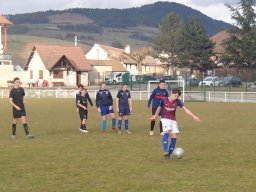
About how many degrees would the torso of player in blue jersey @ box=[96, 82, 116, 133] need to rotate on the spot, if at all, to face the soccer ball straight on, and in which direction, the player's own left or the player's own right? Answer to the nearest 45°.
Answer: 0° — they already face it

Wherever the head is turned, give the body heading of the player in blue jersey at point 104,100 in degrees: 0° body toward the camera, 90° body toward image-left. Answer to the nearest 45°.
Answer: approximately 0°

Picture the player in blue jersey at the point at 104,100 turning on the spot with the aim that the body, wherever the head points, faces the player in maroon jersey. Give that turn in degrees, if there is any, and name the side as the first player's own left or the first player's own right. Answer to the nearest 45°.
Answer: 0° — they already face them
